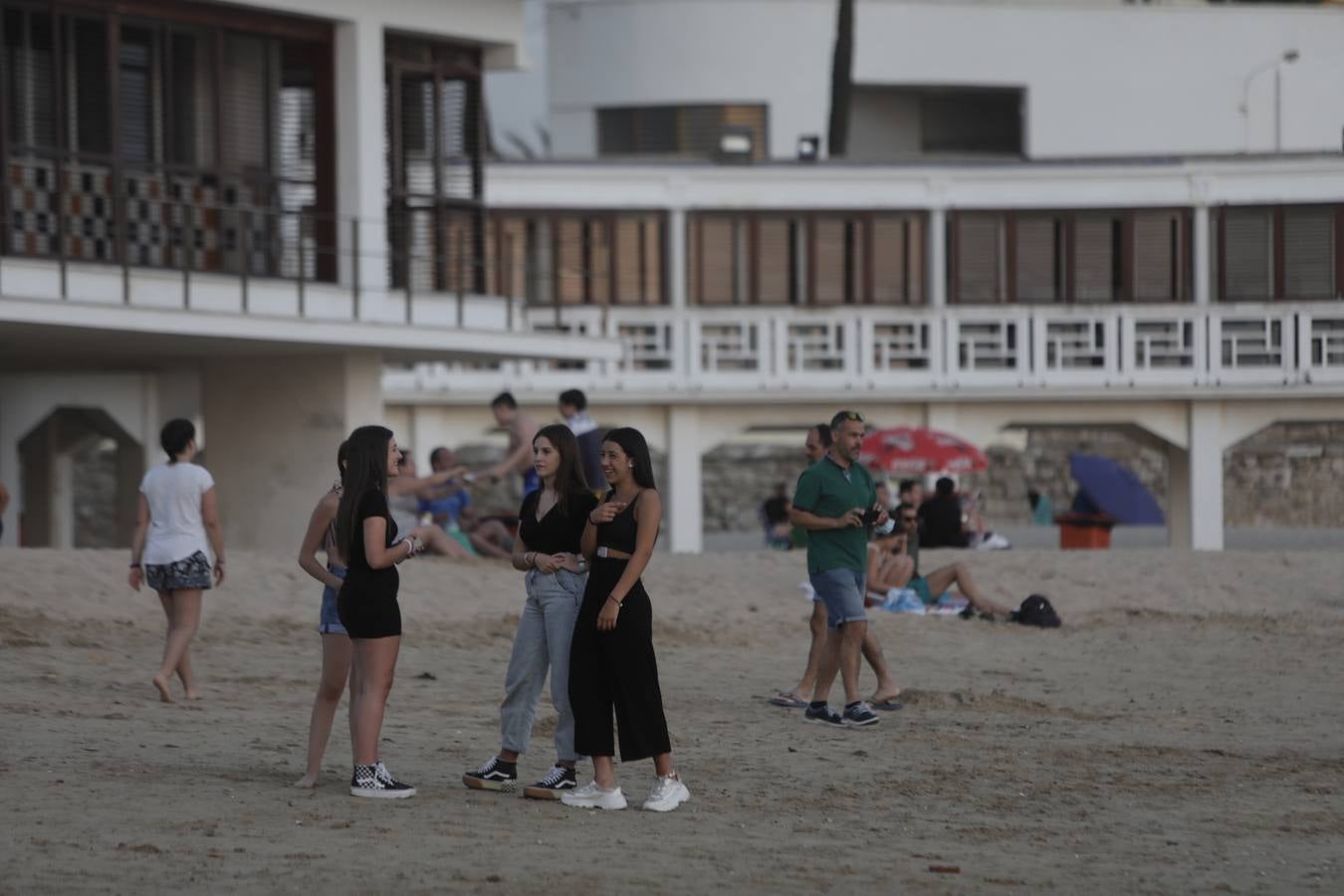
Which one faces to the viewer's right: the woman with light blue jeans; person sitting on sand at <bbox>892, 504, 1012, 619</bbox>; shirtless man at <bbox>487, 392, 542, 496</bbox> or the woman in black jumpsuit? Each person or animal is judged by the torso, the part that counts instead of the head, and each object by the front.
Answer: the person sitting on sand

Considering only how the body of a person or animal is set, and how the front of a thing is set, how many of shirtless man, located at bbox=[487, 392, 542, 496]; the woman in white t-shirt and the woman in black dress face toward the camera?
0

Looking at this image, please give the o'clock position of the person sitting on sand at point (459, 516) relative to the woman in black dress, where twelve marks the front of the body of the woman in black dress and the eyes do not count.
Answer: The person sitting on sand is roughly at 9 o'clock from the woman in black dress.

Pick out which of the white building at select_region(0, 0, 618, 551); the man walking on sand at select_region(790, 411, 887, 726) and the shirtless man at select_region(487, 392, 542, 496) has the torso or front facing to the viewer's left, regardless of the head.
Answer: the shirtless man

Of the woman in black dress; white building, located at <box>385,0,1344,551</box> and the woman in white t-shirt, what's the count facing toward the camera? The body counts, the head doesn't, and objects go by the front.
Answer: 1

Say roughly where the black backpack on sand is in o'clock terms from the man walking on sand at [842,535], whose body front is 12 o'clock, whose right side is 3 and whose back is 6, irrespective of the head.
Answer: The black backpack on sand is roughly at 8 o'clock from the man walking on sand.

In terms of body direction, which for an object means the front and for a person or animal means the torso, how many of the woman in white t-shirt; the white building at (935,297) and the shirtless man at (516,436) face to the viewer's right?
0

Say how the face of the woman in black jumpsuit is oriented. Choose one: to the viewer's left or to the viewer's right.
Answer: to the viewer's left

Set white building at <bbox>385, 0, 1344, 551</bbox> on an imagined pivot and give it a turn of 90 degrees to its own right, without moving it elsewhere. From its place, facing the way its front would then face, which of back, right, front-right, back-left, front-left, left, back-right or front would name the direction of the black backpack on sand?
left

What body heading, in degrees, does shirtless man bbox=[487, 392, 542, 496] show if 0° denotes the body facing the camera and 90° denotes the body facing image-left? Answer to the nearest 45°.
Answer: approximately 90°

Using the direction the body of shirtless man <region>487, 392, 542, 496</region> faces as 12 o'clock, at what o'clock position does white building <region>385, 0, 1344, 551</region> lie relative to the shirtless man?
The white building is roughly at 4 o'clock from the shirtless man.

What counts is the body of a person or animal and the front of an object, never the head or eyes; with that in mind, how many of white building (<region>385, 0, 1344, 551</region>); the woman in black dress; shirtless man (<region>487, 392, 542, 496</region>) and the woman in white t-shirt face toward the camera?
1

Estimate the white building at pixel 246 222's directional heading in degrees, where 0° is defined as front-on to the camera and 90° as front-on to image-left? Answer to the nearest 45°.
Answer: approximately 315°

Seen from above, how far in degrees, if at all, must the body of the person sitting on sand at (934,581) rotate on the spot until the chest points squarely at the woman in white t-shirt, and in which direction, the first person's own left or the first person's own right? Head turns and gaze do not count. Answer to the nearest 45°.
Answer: approximately 135° to the first person's own right

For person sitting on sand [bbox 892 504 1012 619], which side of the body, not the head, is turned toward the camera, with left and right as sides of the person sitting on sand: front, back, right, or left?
right

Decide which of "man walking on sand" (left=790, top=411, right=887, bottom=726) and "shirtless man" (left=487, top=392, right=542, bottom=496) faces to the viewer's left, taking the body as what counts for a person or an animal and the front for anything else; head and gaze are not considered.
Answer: the shirtless man

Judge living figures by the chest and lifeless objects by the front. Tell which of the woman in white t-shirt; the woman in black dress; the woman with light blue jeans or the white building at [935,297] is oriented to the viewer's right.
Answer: the woman in black dress

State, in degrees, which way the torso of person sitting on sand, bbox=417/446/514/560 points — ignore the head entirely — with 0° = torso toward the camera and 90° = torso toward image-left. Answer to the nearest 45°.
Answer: approximately 315°

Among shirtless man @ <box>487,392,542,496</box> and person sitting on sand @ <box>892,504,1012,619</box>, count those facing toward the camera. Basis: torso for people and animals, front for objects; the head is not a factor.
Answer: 0

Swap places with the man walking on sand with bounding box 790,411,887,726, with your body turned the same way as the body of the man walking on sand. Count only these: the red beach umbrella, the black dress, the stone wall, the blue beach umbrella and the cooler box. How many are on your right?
1
